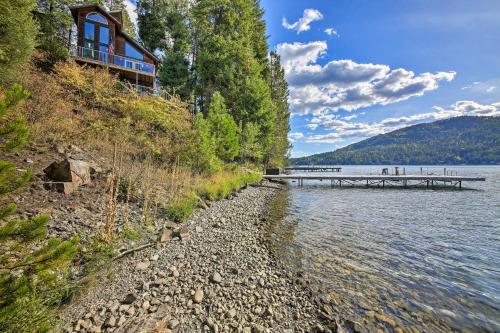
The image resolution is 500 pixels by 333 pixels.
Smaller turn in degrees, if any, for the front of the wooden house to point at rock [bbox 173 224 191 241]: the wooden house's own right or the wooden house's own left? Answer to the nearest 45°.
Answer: approximately 45° to the wooden house's own right

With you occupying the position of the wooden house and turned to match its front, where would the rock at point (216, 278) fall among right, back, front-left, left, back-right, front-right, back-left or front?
front-right

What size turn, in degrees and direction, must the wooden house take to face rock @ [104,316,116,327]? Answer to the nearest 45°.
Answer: approximately 45° to its right

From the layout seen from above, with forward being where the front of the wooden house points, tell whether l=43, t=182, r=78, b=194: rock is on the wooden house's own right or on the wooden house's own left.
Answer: on the wooden house's own right

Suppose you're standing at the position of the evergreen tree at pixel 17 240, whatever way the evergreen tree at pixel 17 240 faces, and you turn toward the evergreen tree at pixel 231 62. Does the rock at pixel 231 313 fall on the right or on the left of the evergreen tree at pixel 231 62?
right

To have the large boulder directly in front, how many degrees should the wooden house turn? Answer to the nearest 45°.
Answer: approximately 45° to its right

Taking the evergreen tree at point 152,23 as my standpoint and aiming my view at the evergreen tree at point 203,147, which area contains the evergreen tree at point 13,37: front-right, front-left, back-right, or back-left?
front-right

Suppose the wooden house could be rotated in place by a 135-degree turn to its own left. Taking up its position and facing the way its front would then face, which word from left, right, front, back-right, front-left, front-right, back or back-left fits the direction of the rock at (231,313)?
back

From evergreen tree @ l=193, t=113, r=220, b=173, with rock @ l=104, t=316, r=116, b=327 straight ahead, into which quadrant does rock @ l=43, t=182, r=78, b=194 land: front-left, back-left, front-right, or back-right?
front-right

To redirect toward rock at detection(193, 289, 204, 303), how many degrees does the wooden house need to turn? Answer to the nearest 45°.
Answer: approximately 45° to its right

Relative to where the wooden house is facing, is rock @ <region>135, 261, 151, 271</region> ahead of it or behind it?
ahead

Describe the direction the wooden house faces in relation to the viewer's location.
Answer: facing the viewer and to the right of the viewer
